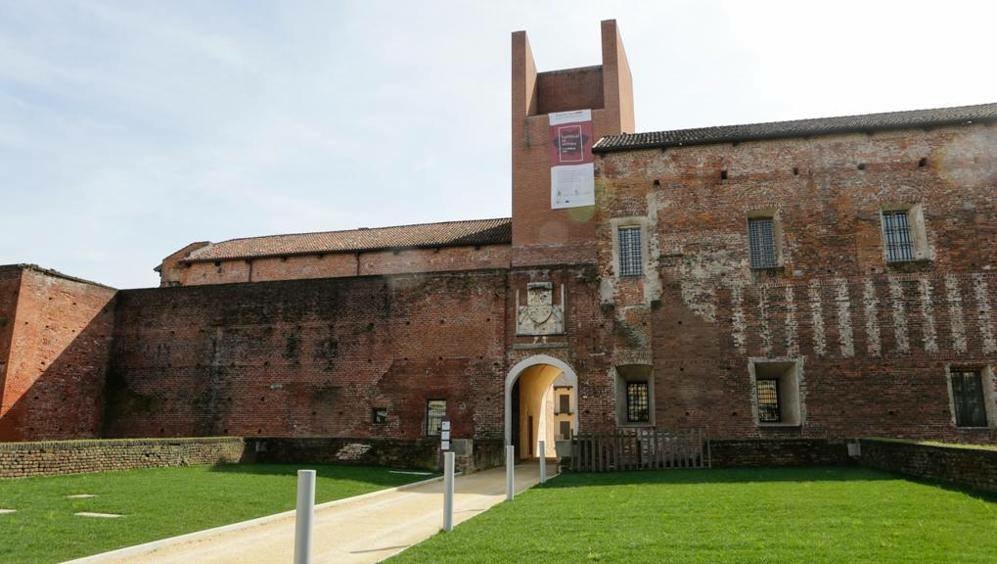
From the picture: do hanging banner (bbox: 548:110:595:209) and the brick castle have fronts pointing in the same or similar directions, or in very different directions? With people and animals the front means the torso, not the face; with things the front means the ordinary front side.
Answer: same or similar directions

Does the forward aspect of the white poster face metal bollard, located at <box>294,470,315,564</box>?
yes

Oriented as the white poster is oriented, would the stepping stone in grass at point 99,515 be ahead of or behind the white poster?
ahead

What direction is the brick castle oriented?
toward the camera

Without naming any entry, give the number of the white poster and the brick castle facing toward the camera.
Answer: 2

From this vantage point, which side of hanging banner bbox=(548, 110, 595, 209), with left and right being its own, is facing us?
front

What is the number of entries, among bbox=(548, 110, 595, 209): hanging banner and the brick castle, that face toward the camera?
2
